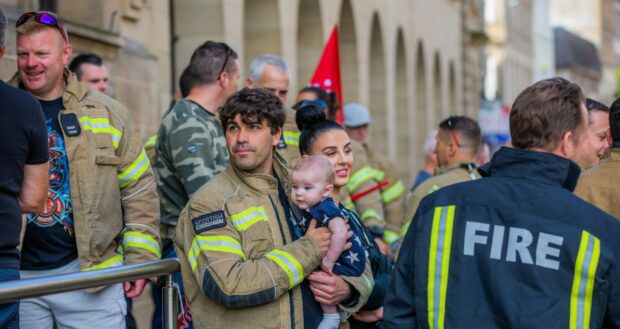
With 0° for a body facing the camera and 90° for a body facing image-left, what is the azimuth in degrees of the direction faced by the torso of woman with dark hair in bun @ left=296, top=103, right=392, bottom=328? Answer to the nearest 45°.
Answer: approximately 315°

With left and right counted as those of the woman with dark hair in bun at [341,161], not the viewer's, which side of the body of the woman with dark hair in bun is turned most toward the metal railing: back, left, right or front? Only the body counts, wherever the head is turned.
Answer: right

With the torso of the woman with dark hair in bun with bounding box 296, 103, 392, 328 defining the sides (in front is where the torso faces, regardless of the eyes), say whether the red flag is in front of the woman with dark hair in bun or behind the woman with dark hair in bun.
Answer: behind
